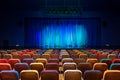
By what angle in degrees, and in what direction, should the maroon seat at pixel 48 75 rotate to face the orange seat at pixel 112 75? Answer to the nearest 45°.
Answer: approximately 90° to its right

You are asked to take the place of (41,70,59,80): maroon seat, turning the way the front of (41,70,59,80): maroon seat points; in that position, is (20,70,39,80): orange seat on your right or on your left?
on your left

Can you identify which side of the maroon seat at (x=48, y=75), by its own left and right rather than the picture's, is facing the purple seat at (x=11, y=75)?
left

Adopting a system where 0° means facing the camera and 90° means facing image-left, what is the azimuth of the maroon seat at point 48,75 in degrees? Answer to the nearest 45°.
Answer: approximately 180°

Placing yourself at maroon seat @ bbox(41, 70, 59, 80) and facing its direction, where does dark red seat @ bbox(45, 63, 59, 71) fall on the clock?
dark red seat @ bbox(45, 63, 59, 71) is roughly at 12 o'clock from maroon seat @ bbox(41, 70, 59, 80).
